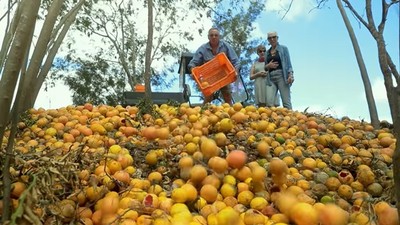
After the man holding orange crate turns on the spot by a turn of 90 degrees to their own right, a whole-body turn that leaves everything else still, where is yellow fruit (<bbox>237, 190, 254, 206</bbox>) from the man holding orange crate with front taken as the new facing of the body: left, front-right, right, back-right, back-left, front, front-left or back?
left

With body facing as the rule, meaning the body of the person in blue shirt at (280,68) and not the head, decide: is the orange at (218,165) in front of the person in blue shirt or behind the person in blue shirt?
in front

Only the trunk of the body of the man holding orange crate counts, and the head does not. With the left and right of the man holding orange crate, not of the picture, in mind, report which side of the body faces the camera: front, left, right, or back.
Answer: front

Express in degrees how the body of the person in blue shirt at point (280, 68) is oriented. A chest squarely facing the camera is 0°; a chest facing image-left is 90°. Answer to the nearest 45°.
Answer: approximately 45°

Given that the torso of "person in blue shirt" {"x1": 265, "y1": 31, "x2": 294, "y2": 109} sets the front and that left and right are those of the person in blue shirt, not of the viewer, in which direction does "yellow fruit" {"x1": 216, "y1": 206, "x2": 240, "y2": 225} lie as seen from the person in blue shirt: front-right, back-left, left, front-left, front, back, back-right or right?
front-left

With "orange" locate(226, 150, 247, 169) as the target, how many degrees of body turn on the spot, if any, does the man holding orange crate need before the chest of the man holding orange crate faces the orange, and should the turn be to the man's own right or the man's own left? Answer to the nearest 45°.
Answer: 0° — they already face it

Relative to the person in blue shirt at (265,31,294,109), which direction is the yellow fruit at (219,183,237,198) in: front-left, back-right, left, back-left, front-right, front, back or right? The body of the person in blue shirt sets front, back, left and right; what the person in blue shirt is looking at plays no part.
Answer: front-left

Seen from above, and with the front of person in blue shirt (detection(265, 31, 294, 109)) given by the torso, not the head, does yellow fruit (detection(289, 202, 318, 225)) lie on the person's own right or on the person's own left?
on the person's own left

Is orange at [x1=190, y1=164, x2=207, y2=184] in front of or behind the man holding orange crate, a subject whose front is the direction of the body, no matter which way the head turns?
in front

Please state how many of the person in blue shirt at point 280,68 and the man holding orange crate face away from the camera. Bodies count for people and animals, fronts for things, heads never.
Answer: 0

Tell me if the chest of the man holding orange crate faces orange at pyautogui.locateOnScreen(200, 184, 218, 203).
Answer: yes

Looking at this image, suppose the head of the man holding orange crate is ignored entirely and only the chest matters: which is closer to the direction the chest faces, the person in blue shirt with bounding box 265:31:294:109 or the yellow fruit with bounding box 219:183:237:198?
the yellow fruit

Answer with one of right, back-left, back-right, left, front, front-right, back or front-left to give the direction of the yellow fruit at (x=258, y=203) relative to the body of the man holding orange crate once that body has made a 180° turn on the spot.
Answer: back

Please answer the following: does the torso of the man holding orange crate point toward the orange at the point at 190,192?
yes

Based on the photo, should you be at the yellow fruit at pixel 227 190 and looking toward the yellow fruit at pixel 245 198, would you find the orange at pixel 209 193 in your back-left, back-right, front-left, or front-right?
back-right

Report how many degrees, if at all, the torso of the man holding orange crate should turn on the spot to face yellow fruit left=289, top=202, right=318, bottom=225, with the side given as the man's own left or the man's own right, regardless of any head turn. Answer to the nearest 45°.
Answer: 0° — they already face it

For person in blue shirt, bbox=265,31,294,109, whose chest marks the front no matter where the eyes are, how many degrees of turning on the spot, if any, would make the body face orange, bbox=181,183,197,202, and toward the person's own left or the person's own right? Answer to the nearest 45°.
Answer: approximately 45° to the person's own left

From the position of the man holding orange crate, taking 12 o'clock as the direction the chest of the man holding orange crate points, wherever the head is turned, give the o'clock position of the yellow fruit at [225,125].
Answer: The yellow fruit is roughly at 12 o'clock from the man holding orange crate.

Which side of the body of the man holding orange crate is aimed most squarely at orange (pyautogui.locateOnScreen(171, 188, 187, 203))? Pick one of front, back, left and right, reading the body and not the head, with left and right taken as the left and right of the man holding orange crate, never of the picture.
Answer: front
